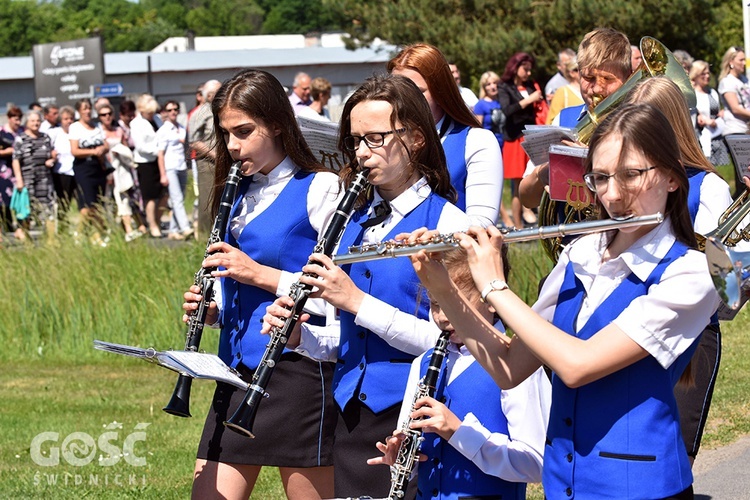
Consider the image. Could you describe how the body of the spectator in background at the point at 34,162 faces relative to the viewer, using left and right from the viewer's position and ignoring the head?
facing the viewer

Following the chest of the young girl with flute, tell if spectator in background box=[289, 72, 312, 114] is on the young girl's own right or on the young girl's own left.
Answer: on the young girl's own right

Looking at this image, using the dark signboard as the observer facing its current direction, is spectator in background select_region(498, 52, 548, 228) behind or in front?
in front

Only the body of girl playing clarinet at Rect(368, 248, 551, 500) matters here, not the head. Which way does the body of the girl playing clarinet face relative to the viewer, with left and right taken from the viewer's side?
facing the viewer and to the left of the viewer

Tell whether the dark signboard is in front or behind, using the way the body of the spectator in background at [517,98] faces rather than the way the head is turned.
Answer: behind

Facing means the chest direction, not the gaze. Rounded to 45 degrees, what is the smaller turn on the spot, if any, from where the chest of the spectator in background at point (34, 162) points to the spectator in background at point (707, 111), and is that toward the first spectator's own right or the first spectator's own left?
approximately 45° to the first spectator's own left

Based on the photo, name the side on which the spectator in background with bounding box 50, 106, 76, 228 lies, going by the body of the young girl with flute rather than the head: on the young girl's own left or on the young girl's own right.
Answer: on the young girl's own right

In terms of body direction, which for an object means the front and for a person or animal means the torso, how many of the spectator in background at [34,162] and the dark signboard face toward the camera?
2

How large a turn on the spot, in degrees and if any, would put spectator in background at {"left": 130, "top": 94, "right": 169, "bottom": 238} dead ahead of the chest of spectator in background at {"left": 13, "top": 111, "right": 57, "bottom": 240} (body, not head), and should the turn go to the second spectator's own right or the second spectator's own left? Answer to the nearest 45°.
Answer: approximately 45° to the second spectator's own left

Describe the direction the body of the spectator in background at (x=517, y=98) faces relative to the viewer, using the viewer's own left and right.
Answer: facing the viewer and to the right of the viewer

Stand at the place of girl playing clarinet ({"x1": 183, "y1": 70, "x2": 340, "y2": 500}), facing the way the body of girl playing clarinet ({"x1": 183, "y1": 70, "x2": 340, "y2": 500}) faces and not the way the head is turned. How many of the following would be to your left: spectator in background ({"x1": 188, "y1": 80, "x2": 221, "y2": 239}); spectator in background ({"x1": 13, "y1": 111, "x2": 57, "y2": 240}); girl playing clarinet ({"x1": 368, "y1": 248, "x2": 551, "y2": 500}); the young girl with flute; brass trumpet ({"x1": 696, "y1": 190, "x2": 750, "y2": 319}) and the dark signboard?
3

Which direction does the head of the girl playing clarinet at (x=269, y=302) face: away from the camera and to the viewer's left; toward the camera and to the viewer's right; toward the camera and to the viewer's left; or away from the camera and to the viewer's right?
toward the camera and to the viewer's left
